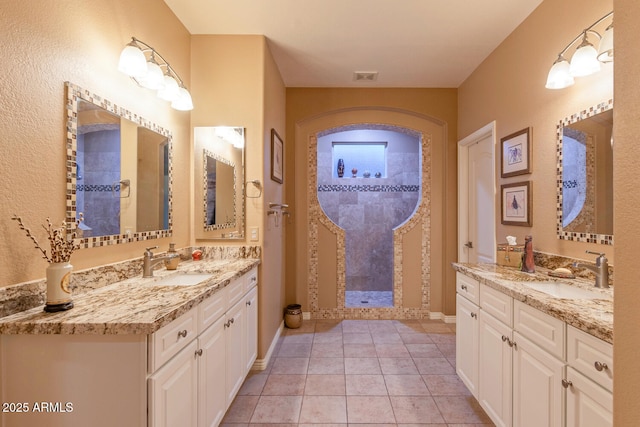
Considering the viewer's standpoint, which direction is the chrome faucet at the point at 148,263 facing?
facing to the right of the viewer

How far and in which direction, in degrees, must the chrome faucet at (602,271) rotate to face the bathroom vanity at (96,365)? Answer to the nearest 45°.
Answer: approximately 45° to its left

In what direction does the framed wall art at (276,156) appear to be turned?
to the viewer's right

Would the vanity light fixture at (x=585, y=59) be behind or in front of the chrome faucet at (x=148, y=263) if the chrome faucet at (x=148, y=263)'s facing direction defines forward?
in front

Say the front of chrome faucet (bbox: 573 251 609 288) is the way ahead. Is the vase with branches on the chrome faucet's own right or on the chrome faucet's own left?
on the chrome faucet's own left

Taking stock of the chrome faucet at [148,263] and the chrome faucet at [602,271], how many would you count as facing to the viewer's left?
1

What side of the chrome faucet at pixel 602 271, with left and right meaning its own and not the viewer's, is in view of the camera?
left

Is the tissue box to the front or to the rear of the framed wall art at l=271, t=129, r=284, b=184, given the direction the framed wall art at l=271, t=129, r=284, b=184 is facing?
to the front

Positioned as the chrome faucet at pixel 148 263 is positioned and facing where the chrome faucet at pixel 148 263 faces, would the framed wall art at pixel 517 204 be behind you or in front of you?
in front

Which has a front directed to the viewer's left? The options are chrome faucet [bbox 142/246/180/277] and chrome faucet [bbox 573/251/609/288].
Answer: chrome faucet [bbox 573/251/609/288]

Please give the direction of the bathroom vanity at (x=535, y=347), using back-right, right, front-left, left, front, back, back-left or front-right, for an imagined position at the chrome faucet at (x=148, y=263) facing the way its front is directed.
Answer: front-right

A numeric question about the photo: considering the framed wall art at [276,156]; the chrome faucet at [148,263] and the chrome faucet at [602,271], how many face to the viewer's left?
1

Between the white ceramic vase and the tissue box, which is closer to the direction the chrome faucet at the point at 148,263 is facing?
the tissue box
